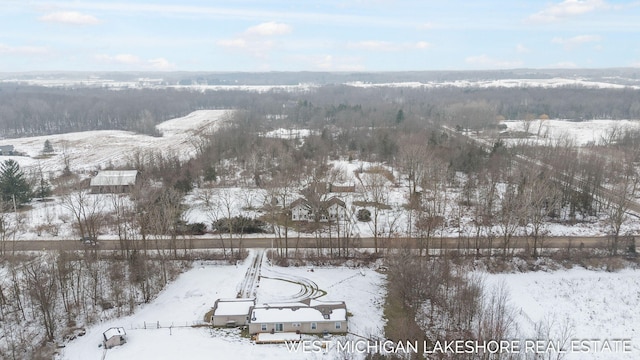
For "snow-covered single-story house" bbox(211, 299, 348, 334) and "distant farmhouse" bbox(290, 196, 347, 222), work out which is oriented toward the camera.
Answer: "distant farmhouse" bbox(290, 196, 347, 222)

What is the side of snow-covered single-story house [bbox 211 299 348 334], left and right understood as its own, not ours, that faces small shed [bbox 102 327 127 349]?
left

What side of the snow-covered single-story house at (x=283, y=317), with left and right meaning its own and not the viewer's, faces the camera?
back

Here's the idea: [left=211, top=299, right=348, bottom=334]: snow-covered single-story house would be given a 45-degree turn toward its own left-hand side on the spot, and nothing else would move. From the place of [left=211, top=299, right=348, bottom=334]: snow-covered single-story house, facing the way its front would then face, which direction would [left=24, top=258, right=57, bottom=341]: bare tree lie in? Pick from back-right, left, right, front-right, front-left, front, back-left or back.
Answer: front-left

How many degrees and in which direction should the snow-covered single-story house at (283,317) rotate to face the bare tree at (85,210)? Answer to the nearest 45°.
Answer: approximately 45° to its left

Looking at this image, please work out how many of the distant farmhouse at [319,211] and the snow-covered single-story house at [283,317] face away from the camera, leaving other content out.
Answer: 1

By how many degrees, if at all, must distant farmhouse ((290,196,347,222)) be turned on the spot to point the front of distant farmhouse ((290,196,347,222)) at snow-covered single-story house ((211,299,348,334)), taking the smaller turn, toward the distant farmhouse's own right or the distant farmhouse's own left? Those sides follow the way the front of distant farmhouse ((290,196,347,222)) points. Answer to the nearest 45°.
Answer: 0° — it already faces it

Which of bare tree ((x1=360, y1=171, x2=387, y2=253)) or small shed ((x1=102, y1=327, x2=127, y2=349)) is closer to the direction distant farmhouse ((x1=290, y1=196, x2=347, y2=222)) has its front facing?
the small shed

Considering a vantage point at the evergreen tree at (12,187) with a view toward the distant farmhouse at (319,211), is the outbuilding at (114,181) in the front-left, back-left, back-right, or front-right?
front-left

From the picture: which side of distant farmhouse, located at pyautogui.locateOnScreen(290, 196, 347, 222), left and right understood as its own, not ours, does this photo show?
front

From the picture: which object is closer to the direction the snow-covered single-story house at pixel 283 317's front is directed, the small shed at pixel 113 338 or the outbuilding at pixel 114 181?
the outbuilding

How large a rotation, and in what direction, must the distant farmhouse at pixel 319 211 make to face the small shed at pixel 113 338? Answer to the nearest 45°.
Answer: approximately 45° to its right

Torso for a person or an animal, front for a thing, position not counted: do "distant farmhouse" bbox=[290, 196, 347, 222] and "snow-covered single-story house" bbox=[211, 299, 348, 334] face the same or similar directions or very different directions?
very different directions
